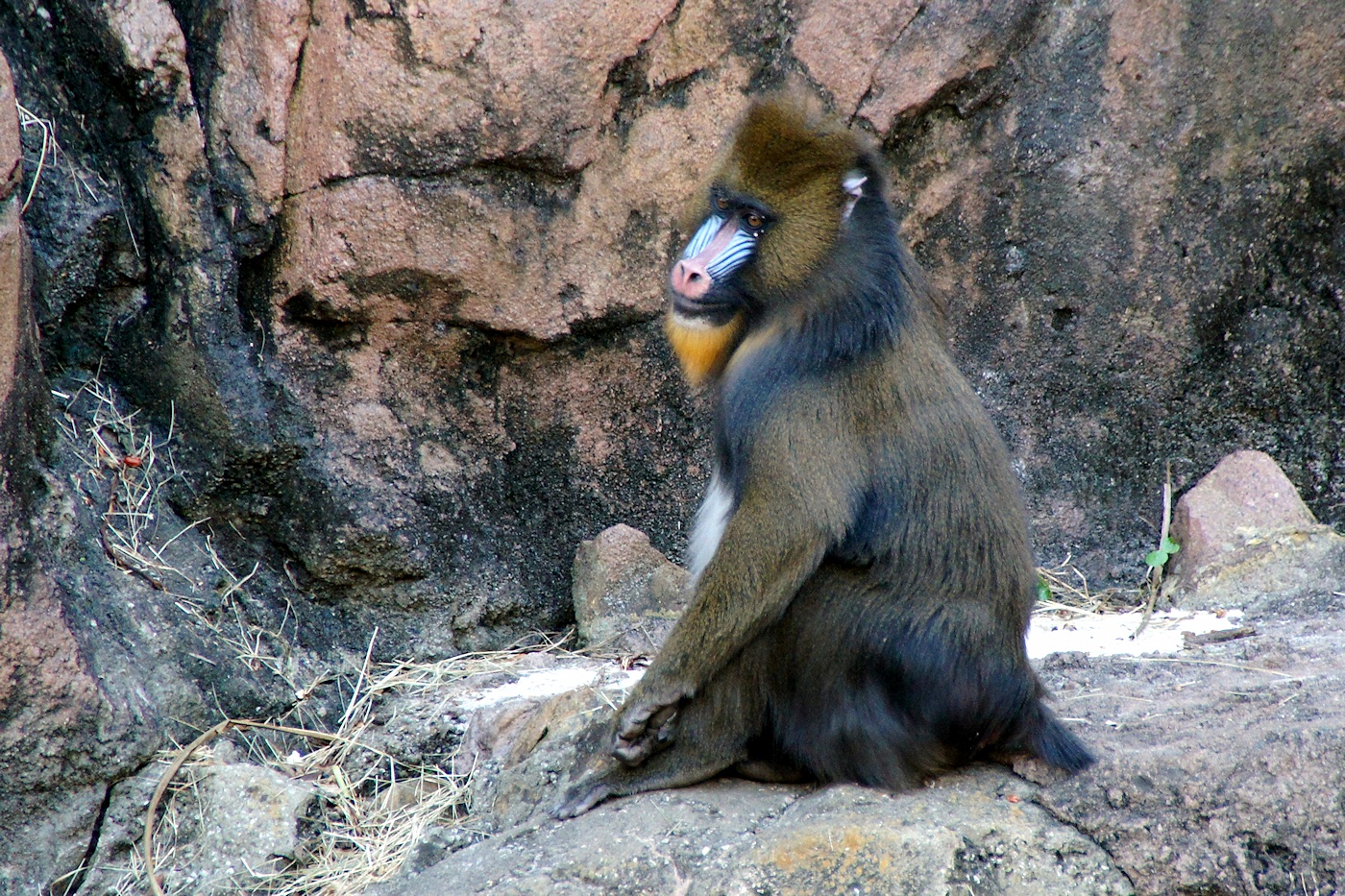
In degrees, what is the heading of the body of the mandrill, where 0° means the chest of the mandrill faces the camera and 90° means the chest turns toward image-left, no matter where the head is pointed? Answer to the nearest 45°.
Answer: approximately 90°

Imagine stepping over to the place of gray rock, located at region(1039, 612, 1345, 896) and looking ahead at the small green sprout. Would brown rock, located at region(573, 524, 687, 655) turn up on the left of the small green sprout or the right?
left

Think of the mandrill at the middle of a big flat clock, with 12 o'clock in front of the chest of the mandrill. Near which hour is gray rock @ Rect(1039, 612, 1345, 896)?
The gray rock is roughly at 6 o'clock from the mandrill.

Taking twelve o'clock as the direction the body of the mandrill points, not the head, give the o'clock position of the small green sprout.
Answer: The small green sprout is roughly at 4 o'clock from the mandrill.

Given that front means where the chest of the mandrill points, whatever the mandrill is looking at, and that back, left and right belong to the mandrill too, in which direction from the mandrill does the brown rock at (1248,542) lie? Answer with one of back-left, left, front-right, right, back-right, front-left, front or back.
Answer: back-right

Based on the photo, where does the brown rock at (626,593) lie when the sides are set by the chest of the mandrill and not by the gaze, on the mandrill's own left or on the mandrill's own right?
on the mandrill's own right

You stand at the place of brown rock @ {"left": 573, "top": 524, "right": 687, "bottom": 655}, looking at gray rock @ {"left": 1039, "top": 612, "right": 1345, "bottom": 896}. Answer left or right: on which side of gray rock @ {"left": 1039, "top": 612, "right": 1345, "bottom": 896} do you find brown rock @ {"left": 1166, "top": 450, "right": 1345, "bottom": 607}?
left
